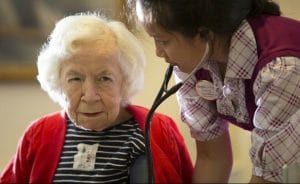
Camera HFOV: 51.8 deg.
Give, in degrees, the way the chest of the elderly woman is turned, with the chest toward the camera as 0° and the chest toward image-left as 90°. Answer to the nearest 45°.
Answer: approximately 0°

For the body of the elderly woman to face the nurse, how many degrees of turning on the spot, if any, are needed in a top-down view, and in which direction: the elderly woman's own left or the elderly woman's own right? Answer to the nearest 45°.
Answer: approximately 45° to the elderly woman's own left

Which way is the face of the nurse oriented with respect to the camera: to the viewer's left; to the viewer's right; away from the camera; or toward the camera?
to the viewer's left
